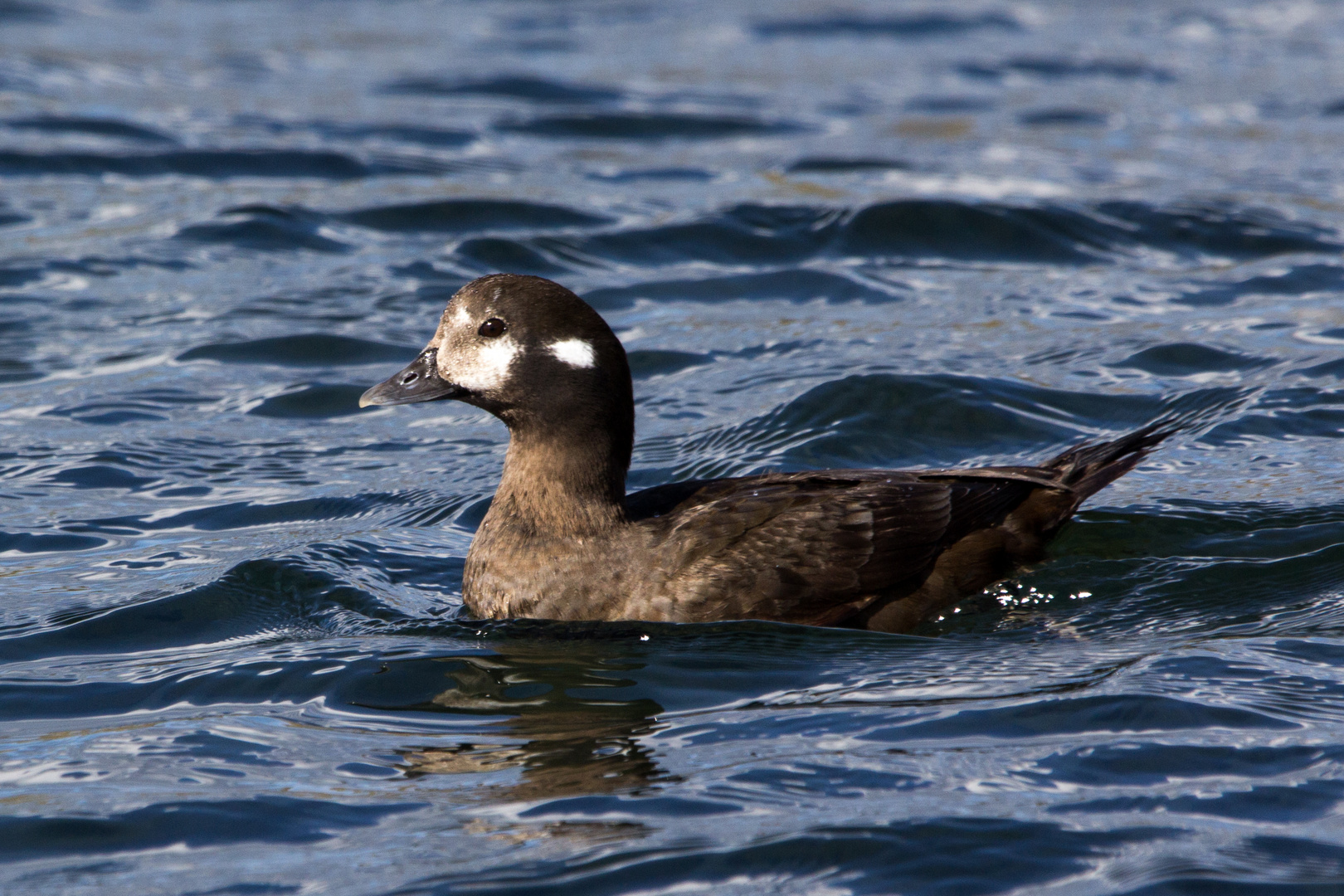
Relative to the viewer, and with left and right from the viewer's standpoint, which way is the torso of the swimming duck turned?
facing to the left of the viewer
